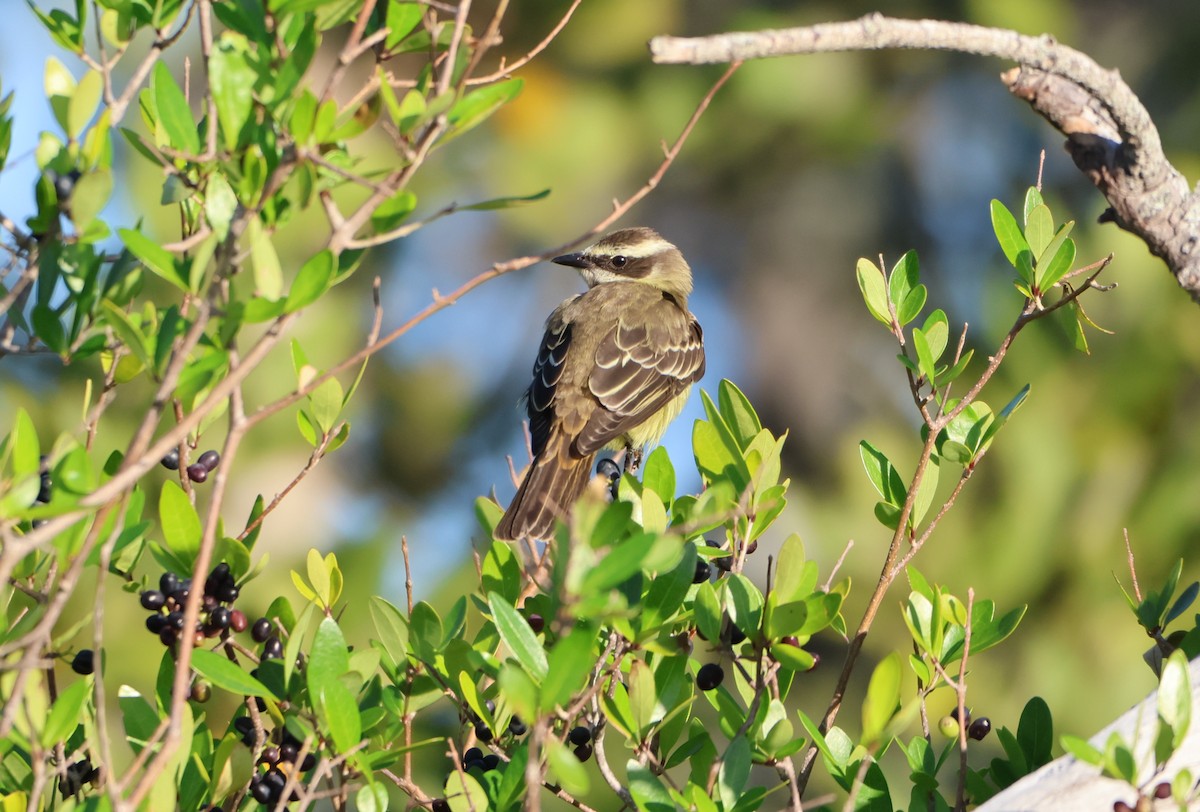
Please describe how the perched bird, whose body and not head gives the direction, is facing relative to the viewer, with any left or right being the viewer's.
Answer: facing away from the viewer and to the right of the viewer

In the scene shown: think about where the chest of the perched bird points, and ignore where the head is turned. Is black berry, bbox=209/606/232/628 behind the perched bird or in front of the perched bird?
behind

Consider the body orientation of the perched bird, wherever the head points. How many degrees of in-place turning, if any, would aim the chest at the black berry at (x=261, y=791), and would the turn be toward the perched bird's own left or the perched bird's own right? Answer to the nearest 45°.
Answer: approximately 135° to the perched bird's own left

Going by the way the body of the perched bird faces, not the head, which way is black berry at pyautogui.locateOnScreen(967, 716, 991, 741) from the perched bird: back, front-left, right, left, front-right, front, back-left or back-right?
back-right
